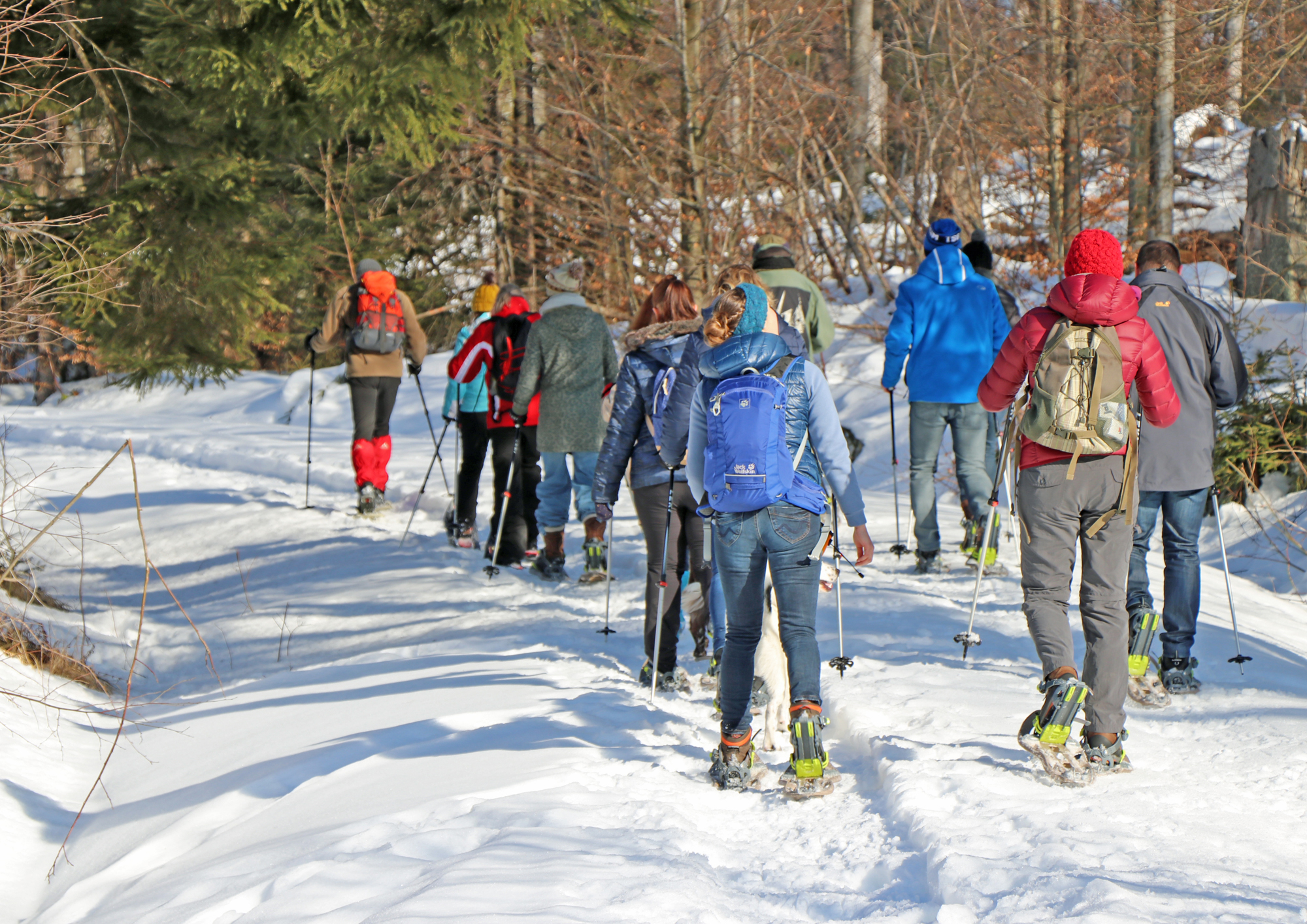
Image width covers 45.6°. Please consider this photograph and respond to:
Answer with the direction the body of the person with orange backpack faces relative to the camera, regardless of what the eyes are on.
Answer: away from the camera

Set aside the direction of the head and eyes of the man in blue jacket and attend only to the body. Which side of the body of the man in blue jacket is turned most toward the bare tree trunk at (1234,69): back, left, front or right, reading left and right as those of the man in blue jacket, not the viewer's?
front

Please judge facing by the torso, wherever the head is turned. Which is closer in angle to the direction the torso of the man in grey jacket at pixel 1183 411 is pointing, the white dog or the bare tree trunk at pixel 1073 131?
the bare tree trunk

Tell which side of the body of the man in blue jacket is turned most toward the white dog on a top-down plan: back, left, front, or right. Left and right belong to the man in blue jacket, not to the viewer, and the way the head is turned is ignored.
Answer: back

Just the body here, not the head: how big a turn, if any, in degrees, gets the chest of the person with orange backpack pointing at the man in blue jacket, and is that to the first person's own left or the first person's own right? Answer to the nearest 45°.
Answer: approximately 135° to the first person's own right

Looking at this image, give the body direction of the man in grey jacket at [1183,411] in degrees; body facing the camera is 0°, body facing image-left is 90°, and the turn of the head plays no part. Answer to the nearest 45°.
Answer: approximately 180°

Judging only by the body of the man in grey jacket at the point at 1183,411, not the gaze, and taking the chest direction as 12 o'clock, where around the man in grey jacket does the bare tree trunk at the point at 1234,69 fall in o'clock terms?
The bare tree trunk is roughly at 12 o'clock from the man in grey jacket.

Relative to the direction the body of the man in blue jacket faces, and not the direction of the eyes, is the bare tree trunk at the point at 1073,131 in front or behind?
in front

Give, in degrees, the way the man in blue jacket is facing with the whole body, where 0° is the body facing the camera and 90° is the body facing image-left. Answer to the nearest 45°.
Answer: approximately 180°

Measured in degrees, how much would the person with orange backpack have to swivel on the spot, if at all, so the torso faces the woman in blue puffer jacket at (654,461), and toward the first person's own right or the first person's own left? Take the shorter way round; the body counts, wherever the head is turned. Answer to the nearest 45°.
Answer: approximately 180°

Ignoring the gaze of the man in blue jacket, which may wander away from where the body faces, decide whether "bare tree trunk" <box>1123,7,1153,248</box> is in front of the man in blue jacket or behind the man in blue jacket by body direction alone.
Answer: in front

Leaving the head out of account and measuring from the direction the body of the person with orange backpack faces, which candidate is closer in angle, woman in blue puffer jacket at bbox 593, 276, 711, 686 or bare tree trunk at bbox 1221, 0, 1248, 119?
the bare tree trunk

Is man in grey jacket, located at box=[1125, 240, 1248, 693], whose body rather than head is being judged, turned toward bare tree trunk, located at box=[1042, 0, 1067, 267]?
yes
